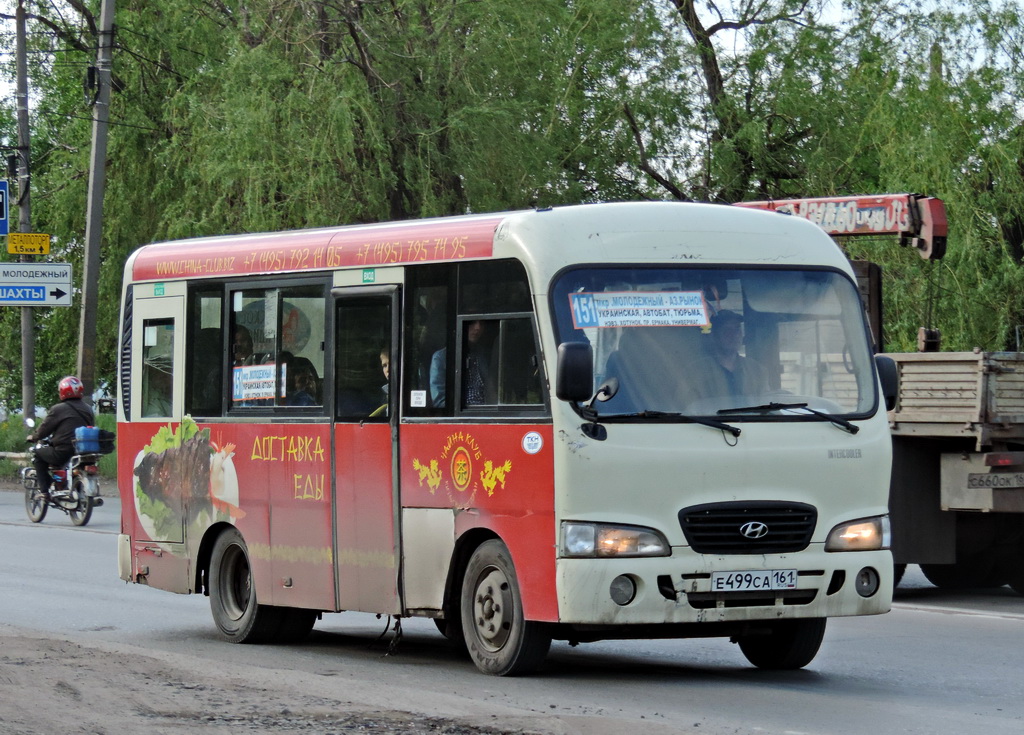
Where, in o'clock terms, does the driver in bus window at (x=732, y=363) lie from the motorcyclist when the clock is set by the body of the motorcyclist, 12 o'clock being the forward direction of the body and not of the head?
The driver in bus window is roughly at 7 o'clock from the motorcyclist.

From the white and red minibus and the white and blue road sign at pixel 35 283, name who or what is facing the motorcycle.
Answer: the white and blue road sign

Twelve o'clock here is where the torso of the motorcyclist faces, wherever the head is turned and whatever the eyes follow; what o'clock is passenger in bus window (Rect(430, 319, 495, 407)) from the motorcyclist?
The passenger in bus window is roughly at 7 o'clock from the motorcyclist.

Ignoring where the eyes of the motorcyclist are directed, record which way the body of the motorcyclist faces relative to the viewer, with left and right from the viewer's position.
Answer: facing away from the viewer and to the left of the viewer

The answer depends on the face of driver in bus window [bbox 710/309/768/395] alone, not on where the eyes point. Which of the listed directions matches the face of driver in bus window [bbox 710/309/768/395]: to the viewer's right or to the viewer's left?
to the viewer's right

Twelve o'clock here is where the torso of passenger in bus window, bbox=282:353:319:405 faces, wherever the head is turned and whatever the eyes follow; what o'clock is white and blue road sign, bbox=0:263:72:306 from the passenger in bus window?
The white and blue road sign is roughly at 7 o'clock from the passenger in bus window.

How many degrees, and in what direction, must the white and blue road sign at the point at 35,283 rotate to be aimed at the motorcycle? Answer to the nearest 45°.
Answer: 0° — it already faces it
